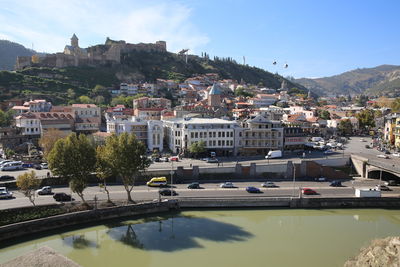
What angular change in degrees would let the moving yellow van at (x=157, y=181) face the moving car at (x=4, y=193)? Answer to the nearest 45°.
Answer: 0° — it already faces it

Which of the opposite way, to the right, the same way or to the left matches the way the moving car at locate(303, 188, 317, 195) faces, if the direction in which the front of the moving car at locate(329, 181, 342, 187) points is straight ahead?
the opposite way

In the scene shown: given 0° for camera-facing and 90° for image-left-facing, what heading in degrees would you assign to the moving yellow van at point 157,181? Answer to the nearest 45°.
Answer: approximately 90°

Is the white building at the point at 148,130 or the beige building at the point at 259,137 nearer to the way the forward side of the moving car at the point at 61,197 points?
the beige building

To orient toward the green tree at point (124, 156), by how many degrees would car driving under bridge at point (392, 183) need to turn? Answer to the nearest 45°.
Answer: approximately 45° to its left
